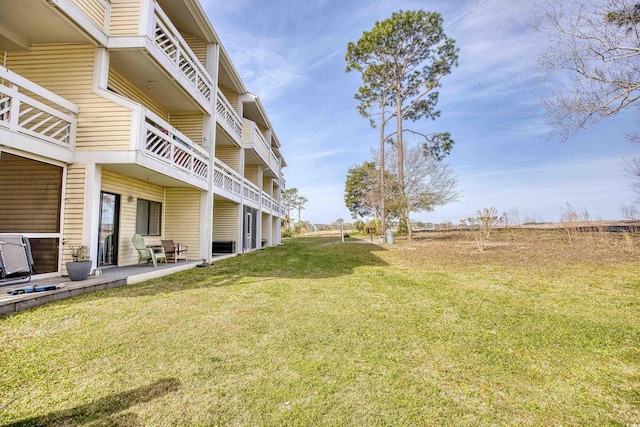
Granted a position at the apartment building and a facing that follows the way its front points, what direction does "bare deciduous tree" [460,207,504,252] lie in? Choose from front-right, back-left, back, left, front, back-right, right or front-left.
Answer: front-left

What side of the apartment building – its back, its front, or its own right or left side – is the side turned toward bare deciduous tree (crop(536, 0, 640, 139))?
front

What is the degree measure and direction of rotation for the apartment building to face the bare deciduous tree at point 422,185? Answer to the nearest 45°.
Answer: approximately 45° to its left

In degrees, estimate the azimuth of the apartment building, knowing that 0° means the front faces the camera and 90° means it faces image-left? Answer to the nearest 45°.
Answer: approximately 315°
